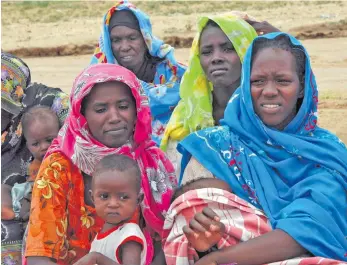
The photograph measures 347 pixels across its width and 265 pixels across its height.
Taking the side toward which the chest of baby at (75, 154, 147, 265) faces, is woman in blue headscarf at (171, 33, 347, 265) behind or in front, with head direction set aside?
behind

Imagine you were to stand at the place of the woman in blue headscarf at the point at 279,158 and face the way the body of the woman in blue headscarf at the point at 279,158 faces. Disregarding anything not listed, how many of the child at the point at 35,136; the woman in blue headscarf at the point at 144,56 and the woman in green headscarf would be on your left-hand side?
0

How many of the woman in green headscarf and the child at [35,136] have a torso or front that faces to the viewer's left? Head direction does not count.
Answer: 0

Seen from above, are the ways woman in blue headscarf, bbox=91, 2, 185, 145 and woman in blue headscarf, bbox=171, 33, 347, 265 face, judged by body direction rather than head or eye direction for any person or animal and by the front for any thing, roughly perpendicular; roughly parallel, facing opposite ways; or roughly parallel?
roughly parallel

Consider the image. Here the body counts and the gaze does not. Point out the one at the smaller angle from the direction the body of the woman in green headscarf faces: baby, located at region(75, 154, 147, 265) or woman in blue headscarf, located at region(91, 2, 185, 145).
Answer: the baby

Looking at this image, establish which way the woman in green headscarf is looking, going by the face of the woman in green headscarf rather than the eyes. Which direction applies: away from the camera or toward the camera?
toward the camera

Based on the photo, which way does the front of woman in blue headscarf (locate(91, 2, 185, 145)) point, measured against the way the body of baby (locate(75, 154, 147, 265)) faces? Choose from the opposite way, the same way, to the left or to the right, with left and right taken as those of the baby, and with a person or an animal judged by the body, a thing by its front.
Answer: the same way

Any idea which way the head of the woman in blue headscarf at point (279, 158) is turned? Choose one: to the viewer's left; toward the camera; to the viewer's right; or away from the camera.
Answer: toward the camera

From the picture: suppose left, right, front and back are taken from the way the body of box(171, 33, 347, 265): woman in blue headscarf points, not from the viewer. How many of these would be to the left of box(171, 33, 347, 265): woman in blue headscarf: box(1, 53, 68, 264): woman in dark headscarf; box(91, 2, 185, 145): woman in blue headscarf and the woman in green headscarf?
0

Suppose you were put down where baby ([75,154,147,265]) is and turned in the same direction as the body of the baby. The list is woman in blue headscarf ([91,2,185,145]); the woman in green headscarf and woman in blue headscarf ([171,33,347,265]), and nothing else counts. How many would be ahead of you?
0

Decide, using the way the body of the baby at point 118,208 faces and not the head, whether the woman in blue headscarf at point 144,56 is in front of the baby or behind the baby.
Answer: behind

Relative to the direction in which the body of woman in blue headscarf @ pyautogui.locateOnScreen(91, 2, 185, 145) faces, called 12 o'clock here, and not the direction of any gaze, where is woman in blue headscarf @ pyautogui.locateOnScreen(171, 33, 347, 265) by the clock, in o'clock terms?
woman in blue headscarf @ pyautogui.locateOnScreen(171, 33, 347, 265) is roughly at 10 o'clock from woman in blue headscarf @ pyautogui.locateOnScreen(91, 2, 185, 145).

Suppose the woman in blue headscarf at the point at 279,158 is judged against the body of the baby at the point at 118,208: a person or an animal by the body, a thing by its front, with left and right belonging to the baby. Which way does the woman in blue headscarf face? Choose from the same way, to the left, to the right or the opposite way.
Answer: the same way

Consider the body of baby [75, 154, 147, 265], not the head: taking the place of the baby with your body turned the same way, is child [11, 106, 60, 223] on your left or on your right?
on your right

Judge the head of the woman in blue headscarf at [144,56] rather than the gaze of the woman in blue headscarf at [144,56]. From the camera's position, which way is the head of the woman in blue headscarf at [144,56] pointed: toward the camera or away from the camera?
toward the camera

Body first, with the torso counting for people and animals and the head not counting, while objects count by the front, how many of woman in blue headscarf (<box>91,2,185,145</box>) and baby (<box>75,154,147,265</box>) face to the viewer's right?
0

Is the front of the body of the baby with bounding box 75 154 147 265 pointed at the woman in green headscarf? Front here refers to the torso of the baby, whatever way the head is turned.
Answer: no
